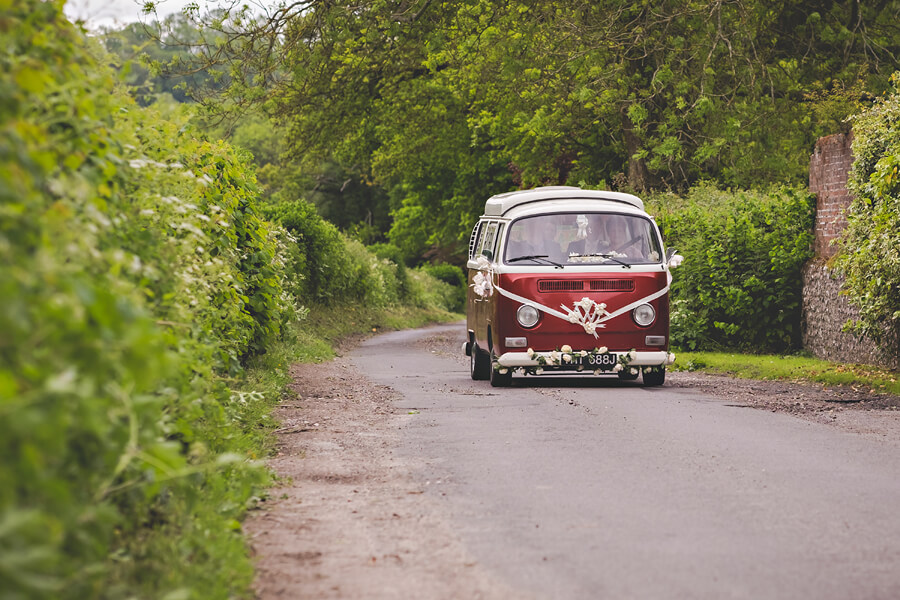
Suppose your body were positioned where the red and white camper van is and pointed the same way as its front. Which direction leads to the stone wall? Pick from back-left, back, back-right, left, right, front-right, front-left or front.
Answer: back-left

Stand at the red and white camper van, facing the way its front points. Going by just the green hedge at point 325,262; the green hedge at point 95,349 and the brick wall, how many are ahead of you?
1

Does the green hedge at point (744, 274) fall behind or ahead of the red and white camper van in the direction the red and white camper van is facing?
behind

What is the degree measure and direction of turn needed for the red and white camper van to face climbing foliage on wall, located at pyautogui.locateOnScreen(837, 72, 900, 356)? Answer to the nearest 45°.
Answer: approximately 90° to its left

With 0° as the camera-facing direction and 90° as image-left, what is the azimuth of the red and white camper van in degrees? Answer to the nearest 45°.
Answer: approximately 0°

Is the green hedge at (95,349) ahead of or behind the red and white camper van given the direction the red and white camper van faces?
ahead

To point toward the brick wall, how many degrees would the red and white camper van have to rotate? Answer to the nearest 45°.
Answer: approximately 135° to its left

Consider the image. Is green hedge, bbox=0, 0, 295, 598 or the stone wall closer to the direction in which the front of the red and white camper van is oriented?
the green hedge

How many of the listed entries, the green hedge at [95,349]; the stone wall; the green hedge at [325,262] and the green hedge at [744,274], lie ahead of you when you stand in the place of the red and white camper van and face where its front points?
1

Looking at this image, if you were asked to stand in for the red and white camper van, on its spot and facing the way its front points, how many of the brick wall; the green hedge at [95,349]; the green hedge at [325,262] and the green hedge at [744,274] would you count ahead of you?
1
